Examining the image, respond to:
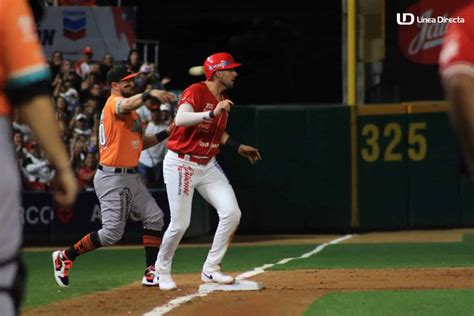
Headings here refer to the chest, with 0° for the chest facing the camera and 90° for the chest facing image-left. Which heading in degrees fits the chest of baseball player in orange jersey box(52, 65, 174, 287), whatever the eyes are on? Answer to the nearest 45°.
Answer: approximately 270°

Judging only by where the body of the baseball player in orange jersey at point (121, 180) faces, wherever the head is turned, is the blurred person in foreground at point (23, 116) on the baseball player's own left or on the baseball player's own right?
on the baseball player's own right

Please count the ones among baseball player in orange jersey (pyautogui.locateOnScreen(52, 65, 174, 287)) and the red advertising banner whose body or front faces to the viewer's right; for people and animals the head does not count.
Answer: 1

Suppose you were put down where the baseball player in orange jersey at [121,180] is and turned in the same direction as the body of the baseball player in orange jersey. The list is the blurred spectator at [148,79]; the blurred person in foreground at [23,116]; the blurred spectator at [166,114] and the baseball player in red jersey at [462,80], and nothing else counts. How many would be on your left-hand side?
2

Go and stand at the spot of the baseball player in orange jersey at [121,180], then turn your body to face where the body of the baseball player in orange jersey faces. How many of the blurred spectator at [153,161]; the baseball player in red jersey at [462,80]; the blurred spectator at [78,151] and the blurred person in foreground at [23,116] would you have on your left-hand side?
2

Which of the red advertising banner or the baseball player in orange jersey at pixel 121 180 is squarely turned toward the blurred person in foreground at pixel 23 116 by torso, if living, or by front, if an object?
the red advertising banner

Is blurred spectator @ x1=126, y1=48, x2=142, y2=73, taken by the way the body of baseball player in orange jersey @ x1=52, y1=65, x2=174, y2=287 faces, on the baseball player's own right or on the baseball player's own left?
on the baseball player's own left

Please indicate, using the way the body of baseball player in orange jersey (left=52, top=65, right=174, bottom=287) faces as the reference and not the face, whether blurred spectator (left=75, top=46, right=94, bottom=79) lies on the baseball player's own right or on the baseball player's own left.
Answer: on the baseball player's own left

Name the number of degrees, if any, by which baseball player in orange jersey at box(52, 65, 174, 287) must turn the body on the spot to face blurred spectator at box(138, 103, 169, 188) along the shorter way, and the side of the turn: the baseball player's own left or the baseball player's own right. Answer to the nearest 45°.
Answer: approximately 90° to the baseball player's own left
